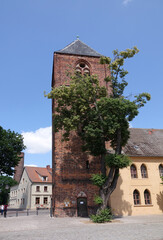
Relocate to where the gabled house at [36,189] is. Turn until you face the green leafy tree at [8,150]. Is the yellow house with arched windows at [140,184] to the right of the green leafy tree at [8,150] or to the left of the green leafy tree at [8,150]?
left

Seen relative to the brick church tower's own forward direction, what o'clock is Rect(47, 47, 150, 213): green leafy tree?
The green leafy tree is roughly at 11 o'clock from the brick church tower.

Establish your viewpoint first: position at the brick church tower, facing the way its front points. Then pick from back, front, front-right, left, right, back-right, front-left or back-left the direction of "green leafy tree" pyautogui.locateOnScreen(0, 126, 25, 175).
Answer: back-right

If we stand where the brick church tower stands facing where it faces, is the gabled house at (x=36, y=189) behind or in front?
behind

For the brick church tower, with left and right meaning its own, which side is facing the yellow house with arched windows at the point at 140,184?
left

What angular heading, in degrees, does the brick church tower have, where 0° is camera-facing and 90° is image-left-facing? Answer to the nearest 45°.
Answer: approximately 0°
